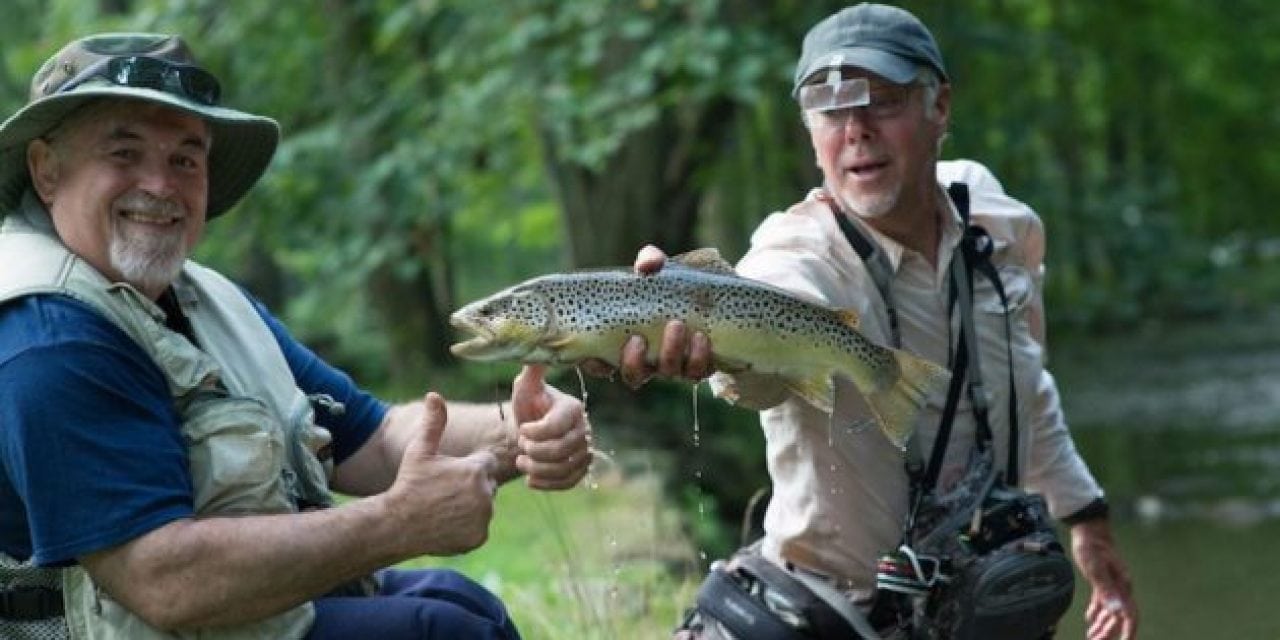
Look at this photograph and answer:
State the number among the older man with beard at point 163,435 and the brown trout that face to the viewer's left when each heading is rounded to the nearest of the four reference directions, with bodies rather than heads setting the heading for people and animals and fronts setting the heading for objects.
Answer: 1

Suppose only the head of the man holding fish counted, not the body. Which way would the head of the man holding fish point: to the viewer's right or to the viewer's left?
to the viewer's left

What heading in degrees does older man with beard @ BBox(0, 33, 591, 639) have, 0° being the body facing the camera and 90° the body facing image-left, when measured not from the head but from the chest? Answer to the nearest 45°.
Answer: approximately 315°

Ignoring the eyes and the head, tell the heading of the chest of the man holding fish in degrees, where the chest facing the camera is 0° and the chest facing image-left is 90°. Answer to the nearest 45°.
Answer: approximately 45°

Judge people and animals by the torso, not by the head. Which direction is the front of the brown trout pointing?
to the viewer's left
